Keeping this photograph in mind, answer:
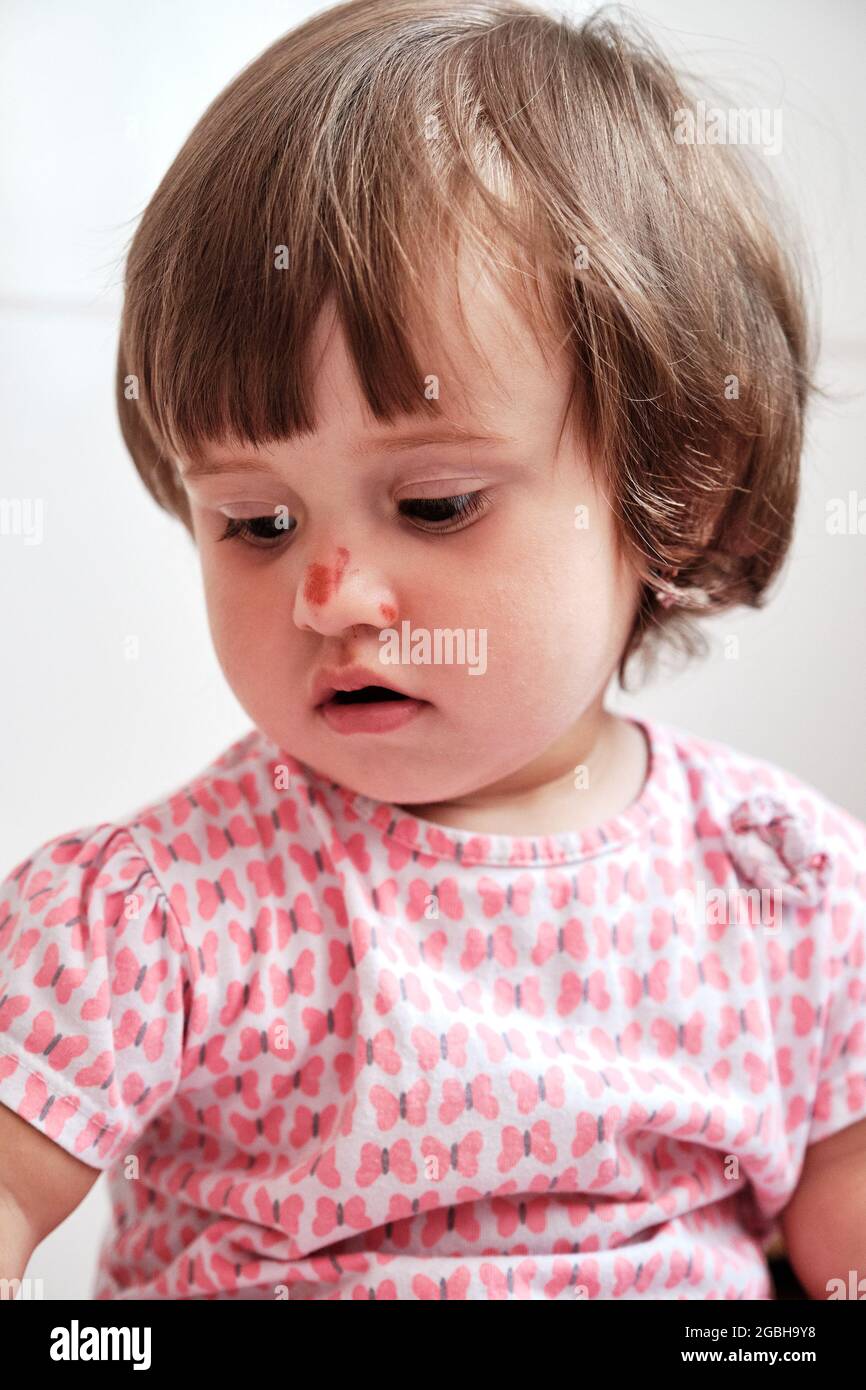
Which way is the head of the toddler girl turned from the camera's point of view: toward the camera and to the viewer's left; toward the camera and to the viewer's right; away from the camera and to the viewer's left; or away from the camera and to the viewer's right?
toward the camera and to the viewer's left

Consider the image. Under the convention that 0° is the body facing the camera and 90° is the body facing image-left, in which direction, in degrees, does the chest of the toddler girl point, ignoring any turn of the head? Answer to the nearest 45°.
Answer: approximately 0°
